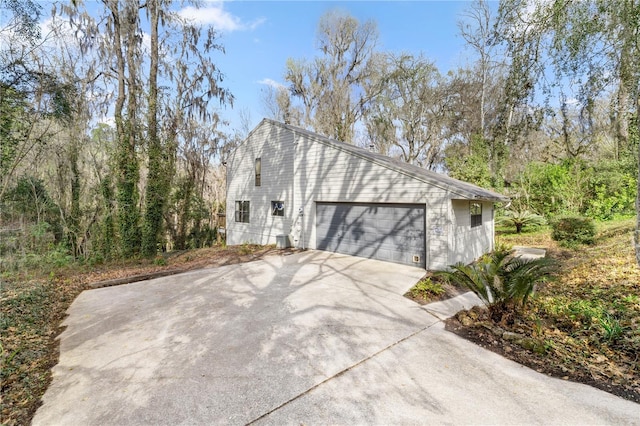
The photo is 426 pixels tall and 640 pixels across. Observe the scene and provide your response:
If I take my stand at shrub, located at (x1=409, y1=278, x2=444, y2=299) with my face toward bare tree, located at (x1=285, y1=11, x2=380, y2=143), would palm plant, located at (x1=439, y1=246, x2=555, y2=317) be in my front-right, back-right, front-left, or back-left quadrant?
back-right

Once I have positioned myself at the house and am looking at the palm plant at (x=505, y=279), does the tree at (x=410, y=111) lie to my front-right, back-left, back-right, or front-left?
back-left

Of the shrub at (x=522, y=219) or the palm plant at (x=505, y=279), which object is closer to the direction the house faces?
the palm plant

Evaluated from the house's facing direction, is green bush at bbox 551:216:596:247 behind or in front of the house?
behind

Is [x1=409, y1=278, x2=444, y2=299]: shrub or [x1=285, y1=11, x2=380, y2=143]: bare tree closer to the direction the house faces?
the shrub

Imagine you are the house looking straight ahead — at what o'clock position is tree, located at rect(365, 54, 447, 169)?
The tree is roughly at 5 o'clock from the house.

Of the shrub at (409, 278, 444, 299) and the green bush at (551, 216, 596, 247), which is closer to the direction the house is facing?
the shrub
